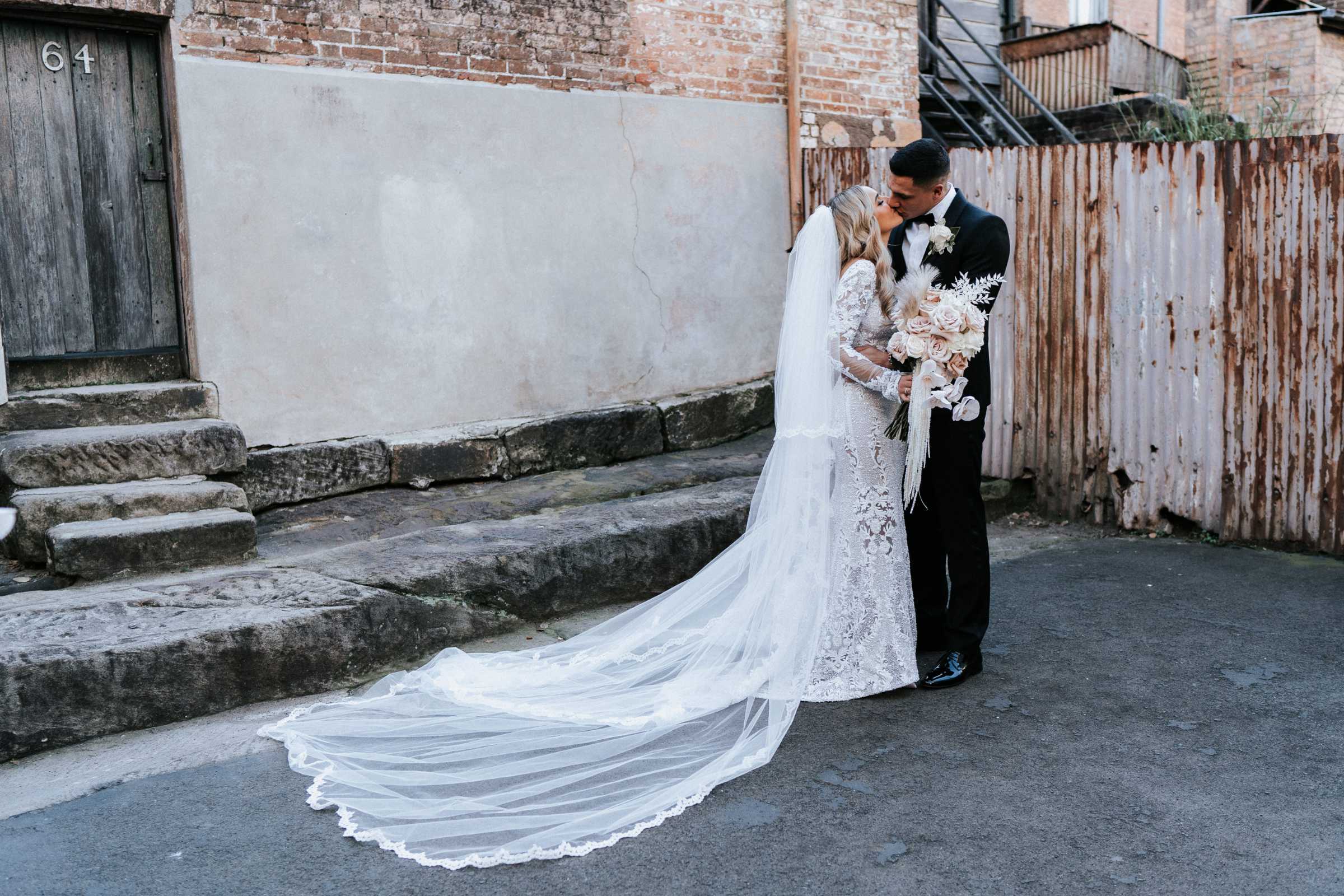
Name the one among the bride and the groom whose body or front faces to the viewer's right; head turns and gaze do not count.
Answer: the bride

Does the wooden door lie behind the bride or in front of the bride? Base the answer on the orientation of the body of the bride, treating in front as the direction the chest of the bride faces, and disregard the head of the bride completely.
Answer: behind

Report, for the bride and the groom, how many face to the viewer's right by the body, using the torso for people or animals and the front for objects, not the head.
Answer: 1

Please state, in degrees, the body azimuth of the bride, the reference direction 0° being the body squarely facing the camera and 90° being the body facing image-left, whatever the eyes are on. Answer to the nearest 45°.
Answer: approximately 270°

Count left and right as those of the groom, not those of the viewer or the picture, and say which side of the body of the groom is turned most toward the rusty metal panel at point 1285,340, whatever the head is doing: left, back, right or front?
back

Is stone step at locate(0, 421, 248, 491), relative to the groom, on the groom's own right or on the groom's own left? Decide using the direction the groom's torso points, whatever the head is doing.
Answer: on the groom's own right

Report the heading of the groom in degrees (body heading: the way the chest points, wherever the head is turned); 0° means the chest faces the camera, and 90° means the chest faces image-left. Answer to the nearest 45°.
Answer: approximately 45°

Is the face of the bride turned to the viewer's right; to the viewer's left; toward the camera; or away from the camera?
to the viewer's right

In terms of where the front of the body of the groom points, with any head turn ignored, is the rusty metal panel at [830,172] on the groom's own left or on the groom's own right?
on the groom's own right

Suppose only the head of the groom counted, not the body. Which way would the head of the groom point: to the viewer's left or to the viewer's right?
to the viewer's left
